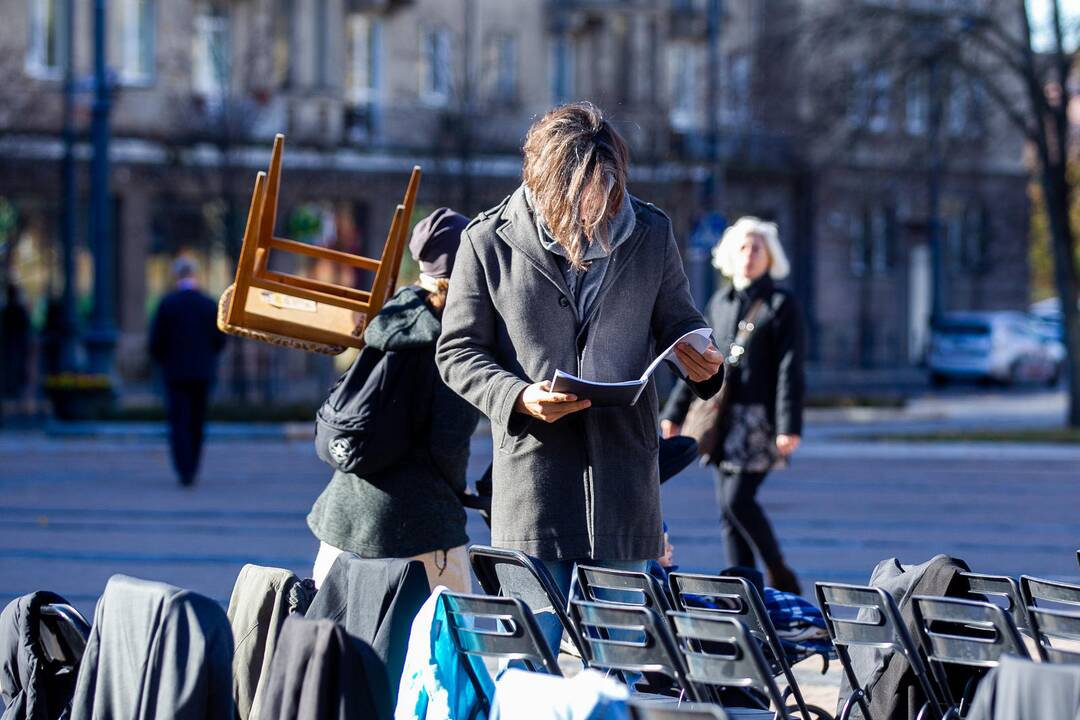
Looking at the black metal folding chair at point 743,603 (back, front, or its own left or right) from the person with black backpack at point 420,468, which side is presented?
left

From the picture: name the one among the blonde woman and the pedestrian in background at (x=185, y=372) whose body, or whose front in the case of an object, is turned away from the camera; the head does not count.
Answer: the pedestrian in background

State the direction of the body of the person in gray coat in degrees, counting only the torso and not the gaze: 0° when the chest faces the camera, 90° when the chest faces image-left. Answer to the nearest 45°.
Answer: approximately 0°

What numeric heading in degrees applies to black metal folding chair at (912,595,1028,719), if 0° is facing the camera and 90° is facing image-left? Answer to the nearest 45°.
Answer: approximately 225°

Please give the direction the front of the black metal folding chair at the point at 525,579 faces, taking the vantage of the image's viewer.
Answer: facing away from the viewer and to the right of the viewer

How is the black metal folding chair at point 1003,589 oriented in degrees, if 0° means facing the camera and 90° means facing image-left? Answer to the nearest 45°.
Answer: approximately 225°

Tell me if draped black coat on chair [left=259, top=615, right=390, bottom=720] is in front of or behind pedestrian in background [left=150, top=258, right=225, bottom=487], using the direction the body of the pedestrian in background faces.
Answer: behind

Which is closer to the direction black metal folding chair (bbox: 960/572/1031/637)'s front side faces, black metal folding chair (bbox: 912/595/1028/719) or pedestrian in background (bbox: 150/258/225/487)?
the pedestrian in background
